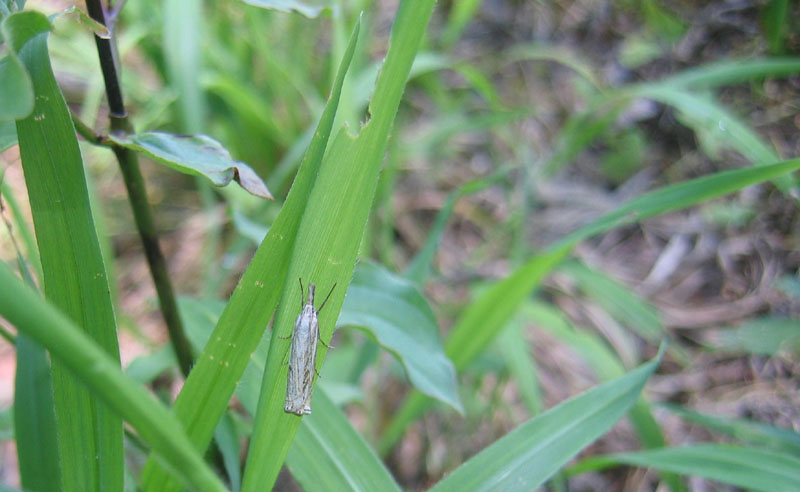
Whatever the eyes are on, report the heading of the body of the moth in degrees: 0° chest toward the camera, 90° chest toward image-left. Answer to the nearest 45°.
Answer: approximately 180°
